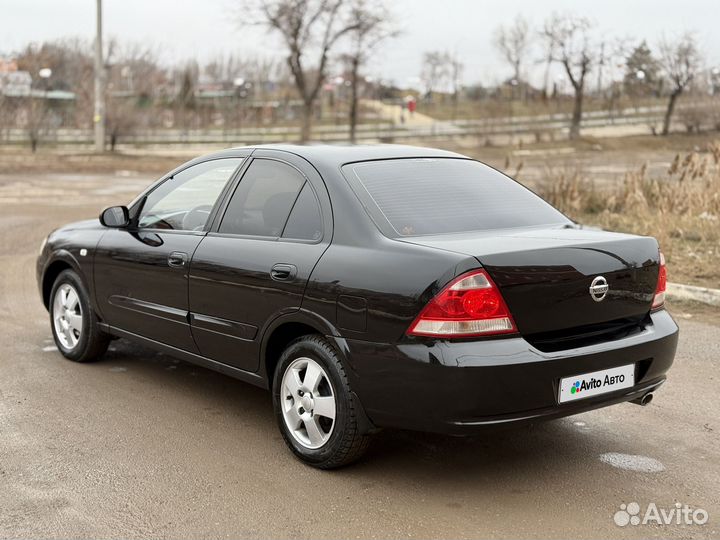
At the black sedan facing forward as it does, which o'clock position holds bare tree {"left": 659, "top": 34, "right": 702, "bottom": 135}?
The bare tree is roughly at 2 o'clock from the black sedan.

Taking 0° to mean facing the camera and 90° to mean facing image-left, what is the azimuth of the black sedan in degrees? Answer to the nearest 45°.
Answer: approximately 135°
